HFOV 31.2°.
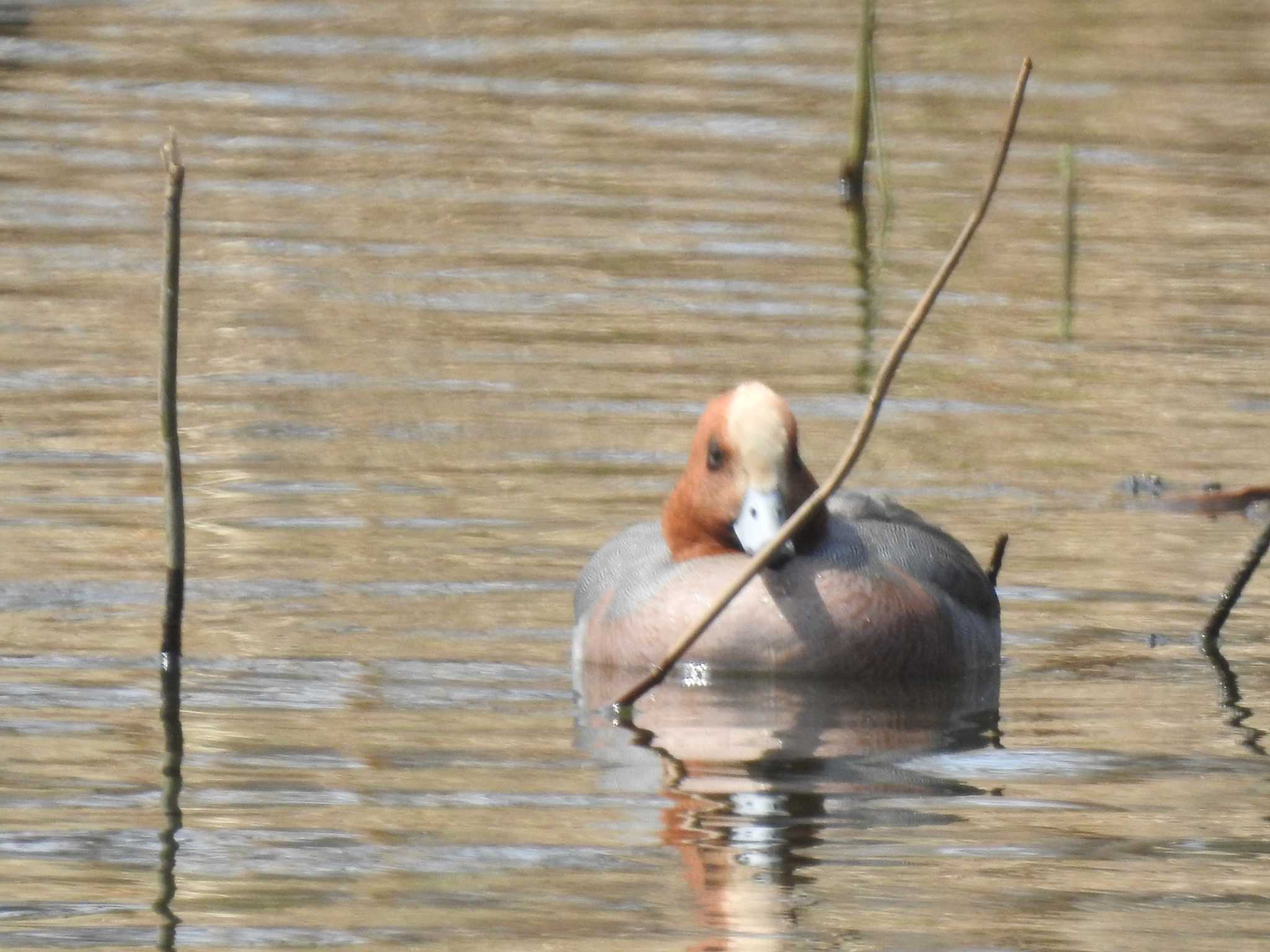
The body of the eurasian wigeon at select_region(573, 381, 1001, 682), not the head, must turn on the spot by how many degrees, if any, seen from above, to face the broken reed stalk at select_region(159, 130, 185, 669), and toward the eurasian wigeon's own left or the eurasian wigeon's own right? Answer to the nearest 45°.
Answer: approximately 45° to the eurasian wigeon's own right

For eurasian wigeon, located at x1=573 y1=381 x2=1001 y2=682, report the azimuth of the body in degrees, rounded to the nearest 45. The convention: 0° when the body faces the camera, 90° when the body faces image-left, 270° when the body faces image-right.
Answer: approximately 0°

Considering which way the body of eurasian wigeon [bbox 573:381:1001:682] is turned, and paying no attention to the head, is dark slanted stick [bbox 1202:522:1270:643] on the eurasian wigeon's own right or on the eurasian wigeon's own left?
on the eurasian wigeon's own left

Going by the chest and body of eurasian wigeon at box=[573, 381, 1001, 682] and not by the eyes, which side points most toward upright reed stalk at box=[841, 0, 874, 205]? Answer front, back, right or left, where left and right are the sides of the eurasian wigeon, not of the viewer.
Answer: back

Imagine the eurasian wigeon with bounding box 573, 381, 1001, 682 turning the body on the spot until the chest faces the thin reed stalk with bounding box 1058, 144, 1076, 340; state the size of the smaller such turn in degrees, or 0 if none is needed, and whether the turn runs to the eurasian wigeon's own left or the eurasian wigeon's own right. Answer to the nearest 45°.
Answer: approximately 180°
